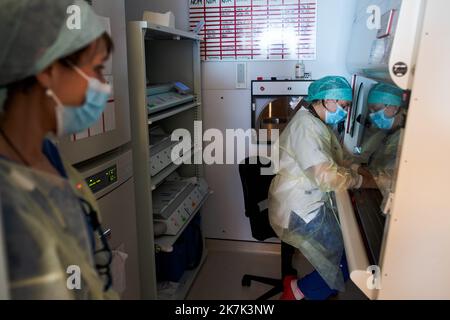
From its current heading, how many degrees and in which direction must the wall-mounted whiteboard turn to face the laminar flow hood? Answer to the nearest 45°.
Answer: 0° — it already faces it

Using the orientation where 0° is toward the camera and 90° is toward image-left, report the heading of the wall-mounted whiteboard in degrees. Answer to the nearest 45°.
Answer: approximately 0°

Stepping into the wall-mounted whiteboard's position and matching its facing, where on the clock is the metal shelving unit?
The metal shelving unit is roughly at 1 o'clock from the wall-mounted whiteboard.

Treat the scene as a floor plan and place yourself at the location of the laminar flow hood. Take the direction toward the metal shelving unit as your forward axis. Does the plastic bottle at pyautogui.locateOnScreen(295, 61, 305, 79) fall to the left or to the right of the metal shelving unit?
right
